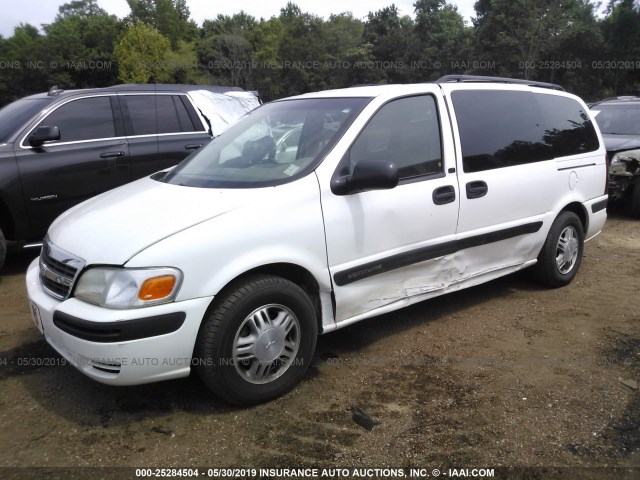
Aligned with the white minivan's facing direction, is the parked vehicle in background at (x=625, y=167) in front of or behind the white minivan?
behind

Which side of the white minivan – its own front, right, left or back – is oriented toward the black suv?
right

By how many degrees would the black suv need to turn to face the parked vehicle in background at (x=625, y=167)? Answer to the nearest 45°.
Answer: approximately 135° to its left

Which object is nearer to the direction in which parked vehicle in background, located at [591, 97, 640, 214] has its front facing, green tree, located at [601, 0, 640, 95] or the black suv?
the black suv

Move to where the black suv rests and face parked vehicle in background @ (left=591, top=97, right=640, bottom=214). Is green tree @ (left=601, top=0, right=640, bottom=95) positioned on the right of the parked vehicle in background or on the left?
left

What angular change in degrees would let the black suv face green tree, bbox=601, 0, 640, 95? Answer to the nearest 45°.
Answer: approximately 180°

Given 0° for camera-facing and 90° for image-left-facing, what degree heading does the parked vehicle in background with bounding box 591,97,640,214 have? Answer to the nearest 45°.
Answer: approximately 45°

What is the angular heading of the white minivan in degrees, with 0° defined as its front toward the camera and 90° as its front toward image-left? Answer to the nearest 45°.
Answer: approximately 45°
